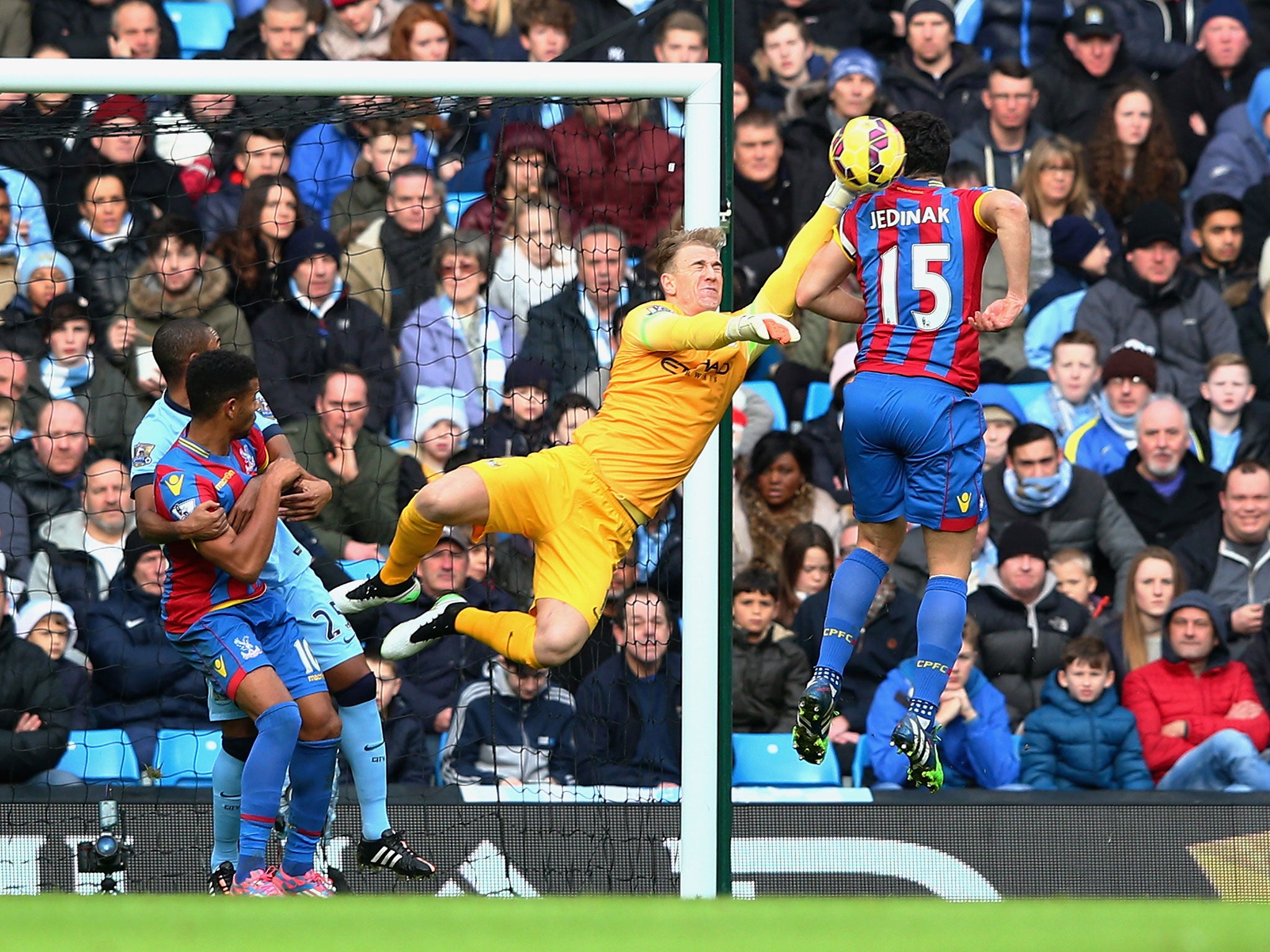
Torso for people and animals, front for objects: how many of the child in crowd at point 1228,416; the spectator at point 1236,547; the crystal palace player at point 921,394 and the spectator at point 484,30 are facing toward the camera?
3

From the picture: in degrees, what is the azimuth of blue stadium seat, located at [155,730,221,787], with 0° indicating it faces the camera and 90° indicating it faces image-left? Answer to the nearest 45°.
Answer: approximately 0°

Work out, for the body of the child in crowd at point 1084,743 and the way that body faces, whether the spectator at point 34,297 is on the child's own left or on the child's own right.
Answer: on the child's own right

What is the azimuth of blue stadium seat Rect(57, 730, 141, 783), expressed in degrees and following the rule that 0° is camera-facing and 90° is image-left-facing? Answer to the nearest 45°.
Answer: approximately 0°

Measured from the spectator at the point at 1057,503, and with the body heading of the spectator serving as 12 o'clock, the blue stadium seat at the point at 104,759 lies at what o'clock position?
The blue stadium seat is roughly at 2 o'clock from the spectator.

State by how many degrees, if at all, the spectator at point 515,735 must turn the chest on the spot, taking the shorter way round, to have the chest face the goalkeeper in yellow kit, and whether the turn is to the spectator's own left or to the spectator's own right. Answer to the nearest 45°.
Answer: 0° — they already face them
